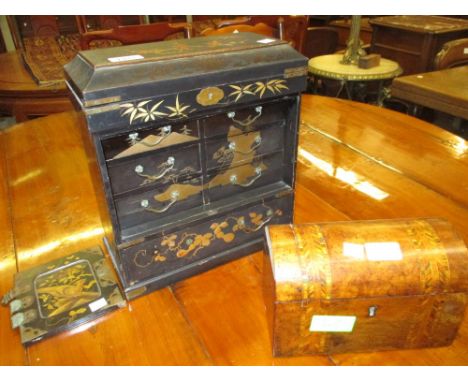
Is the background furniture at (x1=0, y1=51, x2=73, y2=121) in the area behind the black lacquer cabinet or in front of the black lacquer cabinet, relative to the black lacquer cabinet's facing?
behind

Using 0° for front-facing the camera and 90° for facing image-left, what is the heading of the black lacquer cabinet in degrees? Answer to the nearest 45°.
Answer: approximately 315°

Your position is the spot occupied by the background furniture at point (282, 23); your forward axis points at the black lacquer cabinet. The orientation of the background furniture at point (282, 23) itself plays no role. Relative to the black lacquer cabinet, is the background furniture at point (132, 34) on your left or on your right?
right

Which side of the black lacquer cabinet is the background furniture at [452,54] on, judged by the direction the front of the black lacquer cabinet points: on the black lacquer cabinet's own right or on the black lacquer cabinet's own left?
on the black lacquer cabinet's own left

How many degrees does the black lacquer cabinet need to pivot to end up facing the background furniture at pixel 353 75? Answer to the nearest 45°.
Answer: approximately 90° to its left

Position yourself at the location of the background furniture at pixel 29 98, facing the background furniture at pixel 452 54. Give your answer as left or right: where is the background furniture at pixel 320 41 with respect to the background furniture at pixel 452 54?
left

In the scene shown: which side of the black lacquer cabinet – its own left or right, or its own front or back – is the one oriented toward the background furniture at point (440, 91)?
left
